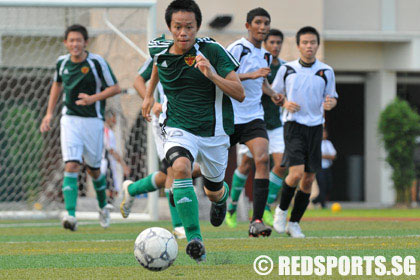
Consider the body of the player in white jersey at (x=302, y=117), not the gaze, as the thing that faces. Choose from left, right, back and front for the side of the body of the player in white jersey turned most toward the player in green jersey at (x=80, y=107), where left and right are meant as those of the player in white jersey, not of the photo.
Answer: right

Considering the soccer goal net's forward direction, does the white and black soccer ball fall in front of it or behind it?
in front

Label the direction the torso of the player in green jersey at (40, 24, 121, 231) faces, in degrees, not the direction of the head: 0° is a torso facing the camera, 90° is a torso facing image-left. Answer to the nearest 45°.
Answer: approximately 0°

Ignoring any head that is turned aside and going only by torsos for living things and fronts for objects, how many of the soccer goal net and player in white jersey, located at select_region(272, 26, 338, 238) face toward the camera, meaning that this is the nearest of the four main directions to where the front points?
2

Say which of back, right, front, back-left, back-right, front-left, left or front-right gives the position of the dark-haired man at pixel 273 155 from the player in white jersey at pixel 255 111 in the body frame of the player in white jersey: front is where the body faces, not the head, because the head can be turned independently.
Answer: back-left
